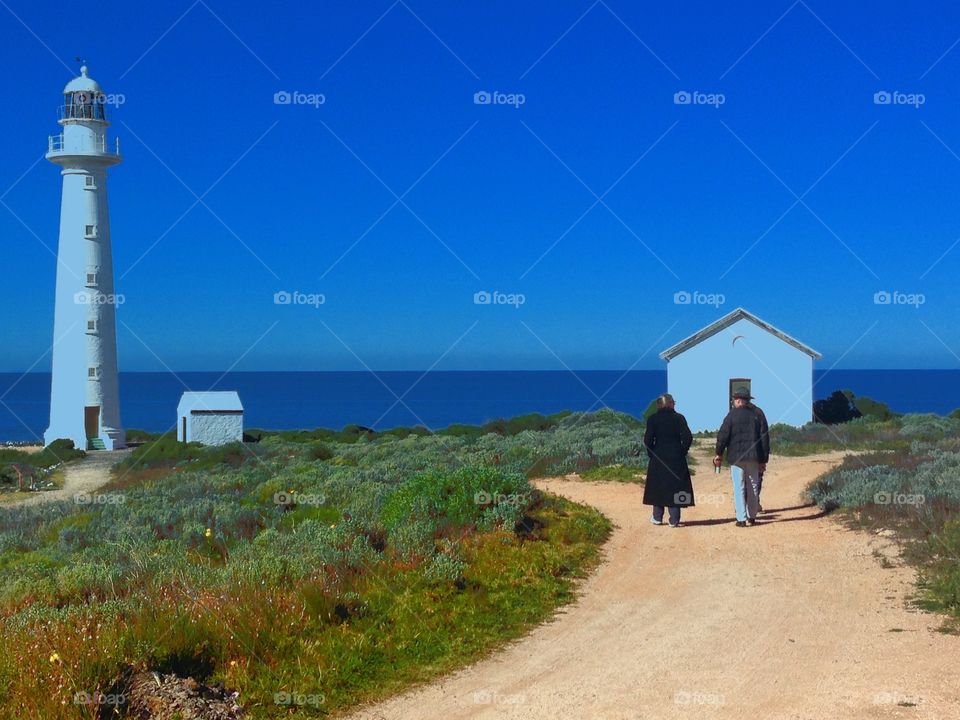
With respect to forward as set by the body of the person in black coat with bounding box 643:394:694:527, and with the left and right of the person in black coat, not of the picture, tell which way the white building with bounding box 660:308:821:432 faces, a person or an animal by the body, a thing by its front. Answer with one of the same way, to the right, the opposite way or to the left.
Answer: the opposite way

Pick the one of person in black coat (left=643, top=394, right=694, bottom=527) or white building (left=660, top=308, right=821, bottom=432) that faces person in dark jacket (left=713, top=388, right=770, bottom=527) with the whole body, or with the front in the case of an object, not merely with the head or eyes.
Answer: the white building

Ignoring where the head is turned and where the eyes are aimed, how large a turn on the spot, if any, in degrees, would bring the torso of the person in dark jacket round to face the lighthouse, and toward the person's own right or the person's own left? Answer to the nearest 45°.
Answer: approximately 45° to the person's own left

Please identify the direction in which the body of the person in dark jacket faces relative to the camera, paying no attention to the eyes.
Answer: away from the camera

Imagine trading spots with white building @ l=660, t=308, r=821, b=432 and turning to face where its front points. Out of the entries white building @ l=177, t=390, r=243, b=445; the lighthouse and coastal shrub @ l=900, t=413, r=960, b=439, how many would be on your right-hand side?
2

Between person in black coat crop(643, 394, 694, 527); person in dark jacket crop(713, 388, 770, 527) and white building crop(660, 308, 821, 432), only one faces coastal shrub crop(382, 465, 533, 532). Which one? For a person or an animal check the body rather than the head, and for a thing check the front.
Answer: the white building

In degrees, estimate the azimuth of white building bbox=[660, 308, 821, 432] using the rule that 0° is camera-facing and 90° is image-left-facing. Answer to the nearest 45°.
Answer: approximately 0°

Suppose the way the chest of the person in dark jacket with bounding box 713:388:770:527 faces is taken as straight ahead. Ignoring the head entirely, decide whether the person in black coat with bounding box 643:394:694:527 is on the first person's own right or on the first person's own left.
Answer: on the first person's own left

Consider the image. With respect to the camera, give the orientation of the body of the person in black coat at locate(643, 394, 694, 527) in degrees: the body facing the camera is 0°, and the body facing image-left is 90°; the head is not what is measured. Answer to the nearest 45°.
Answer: approximately 180°

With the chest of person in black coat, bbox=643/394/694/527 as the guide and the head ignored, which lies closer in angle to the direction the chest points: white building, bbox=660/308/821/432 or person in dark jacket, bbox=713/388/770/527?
the white building

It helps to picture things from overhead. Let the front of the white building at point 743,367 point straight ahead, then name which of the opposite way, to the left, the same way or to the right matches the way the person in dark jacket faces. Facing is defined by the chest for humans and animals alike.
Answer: the opposite way

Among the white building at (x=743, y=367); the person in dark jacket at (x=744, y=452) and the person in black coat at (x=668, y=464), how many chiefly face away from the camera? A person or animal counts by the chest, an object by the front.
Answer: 2

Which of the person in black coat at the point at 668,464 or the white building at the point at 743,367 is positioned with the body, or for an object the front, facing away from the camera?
the person in black coat

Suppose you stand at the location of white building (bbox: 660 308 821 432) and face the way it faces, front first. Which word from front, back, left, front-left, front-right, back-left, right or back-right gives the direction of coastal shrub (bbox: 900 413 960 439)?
front-left
